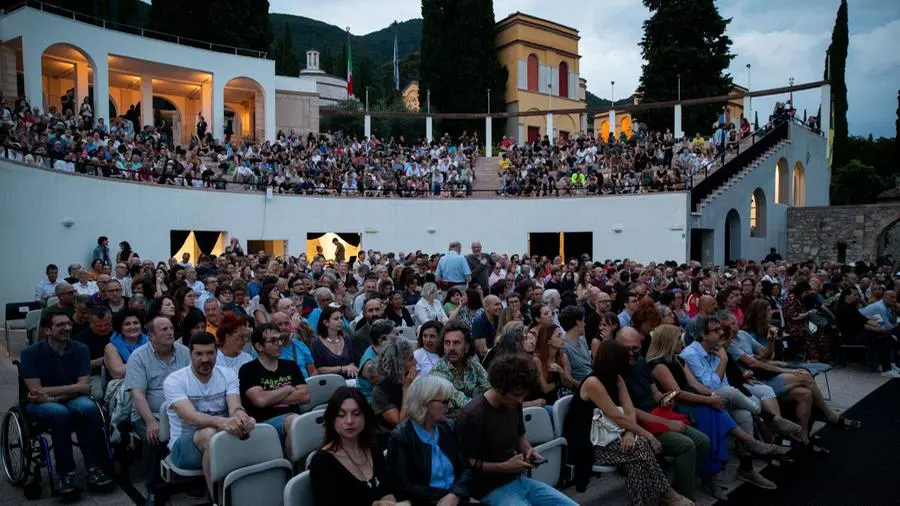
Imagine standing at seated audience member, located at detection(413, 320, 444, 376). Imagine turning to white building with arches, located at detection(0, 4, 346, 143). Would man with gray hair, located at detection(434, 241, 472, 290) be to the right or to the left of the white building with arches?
right

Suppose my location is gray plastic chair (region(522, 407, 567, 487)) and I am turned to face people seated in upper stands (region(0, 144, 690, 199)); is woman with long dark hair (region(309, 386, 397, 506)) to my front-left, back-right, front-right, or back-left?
back-left

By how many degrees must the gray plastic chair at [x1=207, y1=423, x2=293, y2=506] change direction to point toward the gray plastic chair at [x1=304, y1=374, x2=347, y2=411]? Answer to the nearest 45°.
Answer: approximately 90° to its left

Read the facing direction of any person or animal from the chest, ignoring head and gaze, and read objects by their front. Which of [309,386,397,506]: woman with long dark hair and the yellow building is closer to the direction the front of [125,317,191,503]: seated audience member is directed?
the woman with long dark hair

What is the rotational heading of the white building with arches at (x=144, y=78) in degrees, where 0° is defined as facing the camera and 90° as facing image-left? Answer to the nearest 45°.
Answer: approximately 315°

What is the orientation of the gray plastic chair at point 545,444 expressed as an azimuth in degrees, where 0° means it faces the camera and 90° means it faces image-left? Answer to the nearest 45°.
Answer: approximately 315°

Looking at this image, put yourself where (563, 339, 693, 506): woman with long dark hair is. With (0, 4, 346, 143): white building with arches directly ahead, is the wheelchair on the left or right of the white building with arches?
left

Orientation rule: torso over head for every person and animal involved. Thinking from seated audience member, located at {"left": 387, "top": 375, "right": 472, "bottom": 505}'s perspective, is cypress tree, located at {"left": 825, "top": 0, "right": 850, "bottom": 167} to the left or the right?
on their left

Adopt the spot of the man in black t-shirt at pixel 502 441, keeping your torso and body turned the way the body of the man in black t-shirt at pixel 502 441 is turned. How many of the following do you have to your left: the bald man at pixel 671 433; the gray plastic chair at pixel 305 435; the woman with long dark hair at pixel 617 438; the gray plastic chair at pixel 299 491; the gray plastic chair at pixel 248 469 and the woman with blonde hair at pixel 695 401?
3

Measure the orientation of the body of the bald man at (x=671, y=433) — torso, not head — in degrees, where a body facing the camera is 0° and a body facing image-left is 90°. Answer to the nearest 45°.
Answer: approximately 315°

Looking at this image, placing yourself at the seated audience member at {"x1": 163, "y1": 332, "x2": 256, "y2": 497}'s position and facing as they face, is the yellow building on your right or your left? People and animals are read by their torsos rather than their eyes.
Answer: on your left
